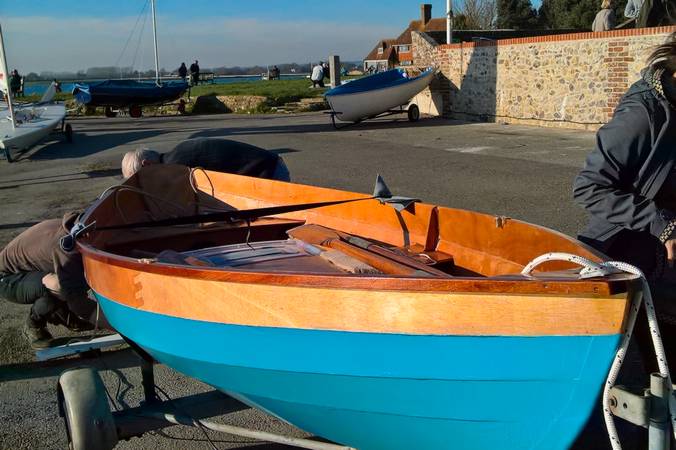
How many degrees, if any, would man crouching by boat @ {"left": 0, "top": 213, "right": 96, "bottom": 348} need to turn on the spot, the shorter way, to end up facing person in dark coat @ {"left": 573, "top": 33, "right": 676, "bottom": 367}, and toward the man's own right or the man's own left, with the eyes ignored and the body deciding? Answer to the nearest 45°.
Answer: approximately 45° to the man's own right

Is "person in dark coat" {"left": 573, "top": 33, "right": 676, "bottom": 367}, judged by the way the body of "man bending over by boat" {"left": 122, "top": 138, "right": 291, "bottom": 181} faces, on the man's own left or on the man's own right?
on the man's own left

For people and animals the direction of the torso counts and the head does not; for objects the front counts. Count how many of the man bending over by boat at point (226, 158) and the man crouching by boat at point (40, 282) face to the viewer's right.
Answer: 1

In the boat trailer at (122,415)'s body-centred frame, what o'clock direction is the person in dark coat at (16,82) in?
The person in dark coat is roughly at 7 o'clock from the boat trailer.

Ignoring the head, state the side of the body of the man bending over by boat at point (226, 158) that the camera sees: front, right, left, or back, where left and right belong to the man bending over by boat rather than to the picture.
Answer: left

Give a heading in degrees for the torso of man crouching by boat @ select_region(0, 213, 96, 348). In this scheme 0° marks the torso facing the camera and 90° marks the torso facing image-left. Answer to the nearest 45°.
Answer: approximately 270°

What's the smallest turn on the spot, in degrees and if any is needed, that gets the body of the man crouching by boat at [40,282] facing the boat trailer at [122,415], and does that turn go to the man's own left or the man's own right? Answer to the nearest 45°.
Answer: approximately 90° to the man's own right

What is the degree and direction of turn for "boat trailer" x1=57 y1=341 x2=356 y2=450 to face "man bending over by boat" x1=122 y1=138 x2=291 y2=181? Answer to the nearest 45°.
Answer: approximately 135° to its left
